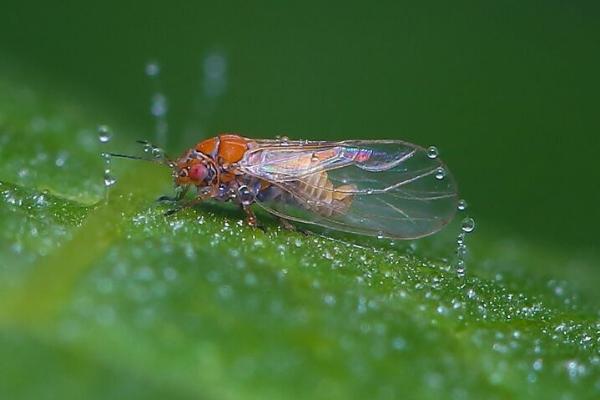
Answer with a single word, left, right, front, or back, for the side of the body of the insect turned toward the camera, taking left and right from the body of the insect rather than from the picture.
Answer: left
